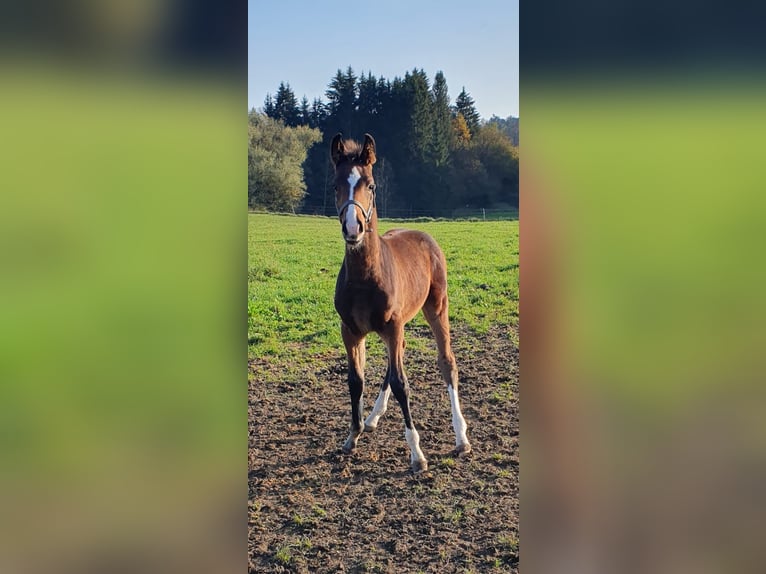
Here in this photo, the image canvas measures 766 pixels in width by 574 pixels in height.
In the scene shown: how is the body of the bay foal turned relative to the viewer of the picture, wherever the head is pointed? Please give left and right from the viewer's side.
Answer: facing the viewer and to the left of the viewer
